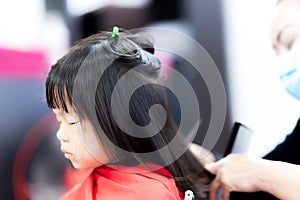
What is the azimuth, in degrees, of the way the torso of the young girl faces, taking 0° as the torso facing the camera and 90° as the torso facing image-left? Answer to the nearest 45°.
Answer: approximately 90°

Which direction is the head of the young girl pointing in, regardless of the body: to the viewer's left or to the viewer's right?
to the viewer's left
